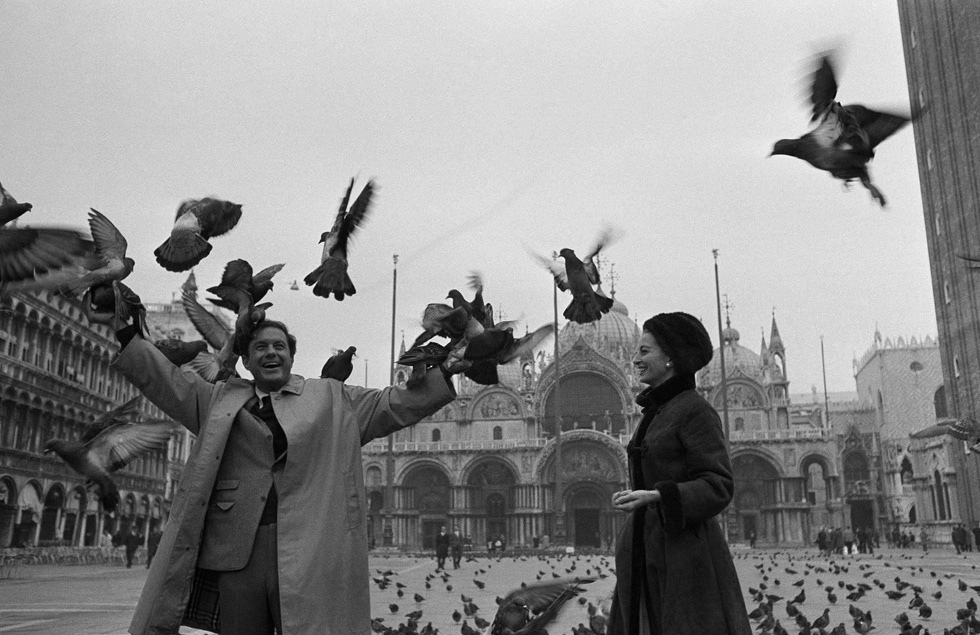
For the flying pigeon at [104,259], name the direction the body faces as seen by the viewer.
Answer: to the viewer's right

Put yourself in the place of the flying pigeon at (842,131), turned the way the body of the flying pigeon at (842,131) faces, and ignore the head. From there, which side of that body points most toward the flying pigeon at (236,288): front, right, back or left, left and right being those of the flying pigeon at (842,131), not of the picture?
front

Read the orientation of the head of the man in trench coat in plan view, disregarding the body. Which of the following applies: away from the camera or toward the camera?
toward the camera

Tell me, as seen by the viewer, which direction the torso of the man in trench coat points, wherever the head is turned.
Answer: toward the camera

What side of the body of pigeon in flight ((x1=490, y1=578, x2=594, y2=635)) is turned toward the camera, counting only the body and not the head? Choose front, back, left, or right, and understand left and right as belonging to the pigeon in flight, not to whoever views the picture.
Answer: left

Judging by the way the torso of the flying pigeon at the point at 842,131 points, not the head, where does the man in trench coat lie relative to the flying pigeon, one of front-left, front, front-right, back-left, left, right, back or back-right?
front-left

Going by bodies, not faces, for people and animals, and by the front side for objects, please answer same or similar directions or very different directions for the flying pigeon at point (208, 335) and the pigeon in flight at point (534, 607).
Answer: very different directions

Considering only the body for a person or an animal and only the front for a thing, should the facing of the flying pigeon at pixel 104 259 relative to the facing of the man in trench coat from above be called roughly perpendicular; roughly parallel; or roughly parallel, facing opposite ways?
roughly perpendicular

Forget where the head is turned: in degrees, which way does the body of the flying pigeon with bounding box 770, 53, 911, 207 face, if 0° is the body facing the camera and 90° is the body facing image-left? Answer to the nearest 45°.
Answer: approximately 90°
